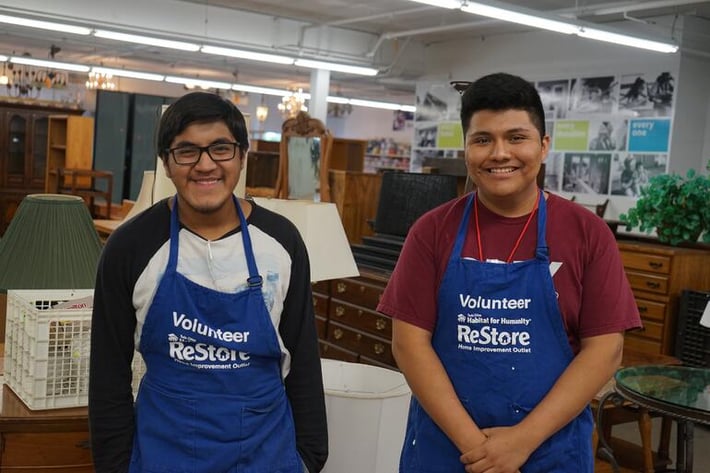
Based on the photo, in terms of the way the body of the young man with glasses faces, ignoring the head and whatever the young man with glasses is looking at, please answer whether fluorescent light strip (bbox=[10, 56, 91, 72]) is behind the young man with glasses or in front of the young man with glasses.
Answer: behind

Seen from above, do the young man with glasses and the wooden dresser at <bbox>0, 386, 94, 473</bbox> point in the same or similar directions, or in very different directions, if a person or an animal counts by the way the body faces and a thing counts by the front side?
same or similar directions

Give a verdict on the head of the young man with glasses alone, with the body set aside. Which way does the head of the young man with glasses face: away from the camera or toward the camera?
toward the camera

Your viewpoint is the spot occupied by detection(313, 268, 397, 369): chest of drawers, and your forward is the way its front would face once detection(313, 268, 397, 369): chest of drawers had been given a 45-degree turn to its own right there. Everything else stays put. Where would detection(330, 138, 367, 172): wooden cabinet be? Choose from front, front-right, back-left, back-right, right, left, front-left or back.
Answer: right

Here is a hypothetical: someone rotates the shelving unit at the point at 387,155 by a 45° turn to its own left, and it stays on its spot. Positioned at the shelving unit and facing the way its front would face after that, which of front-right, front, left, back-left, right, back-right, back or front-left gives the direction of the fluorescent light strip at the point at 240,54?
front-right

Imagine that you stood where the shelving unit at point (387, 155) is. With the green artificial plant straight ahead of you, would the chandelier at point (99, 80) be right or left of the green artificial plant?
right

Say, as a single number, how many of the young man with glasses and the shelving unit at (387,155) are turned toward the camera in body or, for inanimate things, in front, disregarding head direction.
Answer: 2

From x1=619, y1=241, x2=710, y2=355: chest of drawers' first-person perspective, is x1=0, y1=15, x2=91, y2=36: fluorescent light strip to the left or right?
on its right

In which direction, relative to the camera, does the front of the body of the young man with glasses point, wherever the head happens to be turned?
toward the camera

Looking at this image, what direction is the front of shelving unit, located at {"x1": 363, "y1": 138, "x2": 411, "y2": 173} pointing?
toward the camera

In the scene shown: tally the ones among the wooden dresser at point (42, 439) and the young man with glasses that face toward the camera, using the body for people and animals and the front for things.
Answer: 2

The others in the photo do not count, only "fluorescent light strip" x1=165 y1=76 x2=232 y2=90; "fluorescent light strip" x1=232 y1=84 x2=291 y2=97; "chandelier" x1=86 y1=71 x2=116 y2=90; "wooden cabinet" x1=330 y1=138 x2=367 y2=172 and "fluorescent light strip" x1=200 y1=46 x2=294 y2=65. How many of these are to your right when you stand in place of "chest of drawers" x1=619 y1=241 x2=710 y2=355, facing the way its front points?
5

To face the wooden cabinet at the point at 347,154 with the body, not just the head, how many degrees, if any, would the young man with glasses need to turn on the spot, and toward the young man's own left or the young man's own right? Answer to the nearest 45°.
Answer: approximately 180°

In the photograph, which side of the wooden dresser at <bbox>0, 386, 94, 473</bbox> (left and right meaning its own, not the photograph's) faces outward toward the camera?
front

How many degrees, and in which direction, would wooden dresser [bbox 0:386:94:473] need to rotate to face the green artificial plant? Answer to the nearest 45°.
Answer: approximately 135° to its left
